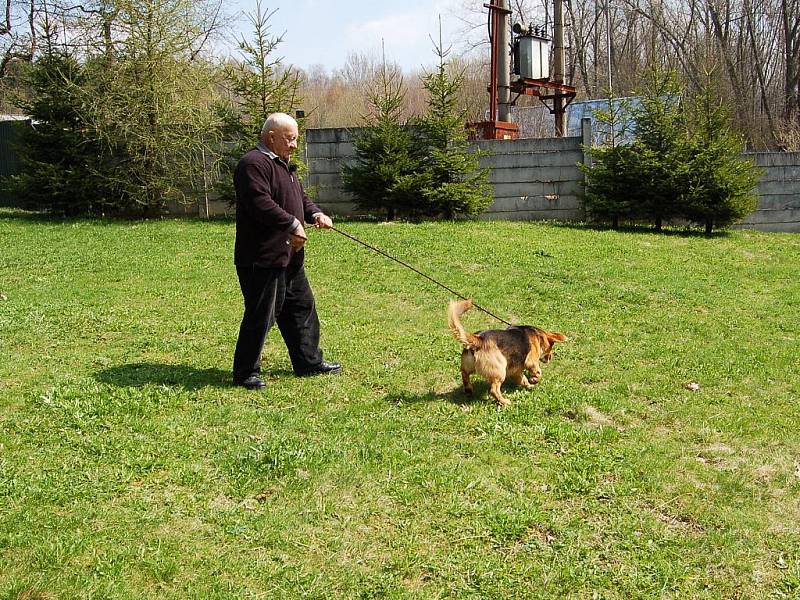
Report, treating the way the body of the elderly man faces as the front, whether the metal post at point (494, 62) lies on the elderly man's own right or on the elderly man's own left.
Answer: on the elderly man's own left

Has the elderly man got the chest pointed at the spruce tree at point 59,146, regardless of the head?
no

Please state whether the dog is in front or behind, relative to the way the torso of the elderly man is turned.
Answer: in front

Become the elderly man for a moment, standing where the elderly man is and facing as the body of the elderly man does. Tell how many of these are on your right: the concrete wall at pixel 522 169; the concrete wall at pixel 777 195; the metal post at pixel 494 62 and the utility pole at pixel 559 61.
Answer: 0

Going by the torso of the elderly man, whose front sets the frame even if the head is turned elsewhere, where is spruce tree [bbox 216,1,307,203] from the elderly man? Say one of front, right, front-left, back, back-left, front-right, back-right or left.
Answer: left

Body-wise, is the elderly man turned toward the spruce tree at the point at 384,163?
no

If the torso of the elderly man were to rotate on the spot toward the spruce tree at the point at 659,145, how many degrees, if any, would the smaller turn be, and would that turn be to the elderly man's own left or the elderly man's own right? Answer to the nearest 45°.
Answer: approximately 45° to the elderly man's own left

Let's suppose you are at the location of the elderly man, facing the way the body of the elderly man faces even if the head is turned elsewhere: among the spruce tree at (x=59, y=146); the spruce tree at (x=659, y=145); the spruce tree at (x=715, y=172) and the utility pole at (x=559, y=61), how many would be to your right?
0

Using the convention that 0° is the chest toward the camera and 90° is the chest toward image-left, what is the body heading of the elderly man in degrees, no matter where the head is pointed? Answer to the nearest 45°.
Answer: approximately 270°

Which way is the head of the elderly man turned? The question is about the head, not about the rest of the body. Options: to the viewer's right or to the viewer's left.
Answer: to the viewer's right
